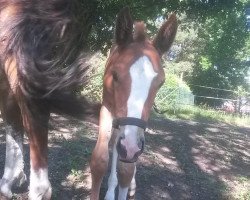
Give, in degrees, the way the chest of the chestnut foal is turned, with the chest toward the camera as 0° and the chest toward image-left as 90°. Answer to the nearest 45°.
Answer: approximately 0°

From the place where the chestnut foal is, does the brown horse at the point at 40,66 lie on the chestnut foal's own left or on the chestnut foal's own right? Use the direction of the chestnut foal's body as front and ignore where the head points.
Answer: on the chestnut foal's own right

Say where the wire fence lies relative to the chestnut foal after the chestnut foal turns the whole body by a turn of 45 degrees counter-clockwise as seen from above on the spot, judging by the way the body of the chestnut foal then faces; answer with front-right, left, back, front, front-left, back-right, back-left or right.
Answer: back-left
